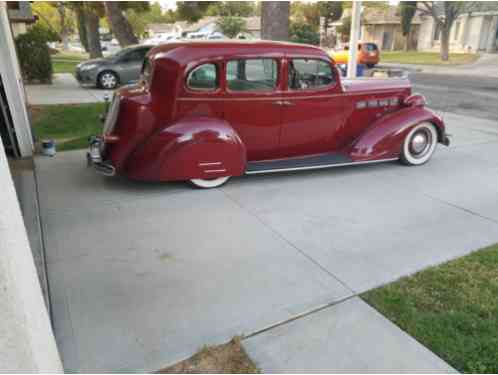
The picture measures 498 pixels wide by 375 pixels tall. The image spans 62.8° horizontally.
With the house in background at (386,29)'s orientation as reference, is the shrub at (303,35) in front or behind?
in front

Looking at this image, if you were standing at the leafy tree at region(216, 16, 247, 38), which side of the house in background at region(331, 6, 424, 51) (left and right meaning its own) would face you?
right

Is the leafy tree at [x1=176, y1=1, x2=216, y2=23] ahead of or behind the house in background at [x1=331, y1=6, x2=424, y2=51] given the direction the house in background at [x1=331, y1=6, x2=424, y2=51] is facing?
ahead

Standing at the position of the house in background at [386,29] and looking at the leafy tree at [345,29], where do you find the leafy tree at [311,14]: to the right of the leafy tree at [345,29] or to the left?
right

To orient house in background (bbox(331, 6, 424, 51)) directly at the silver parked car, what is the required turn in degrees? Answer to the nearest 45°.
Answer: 0° — it already faces it

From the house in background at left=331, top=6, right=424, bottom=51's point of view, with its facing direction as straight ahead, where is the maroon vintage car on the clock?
The maroon vintage car is roughly at 12 o'clock from the house in background.

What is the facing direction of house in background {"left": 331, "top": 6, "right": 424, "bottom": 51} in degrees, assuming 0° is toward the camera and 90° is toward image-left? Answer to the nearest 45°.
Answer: approximately 0°

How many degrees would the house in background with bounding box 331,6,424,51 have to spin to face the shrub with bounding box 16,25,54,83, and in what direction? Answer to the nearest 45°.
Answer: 0° — it already faces it

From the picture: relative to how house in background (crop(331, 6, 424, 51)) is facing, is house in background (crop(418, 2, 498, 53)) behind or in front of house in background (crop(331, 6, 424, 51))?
in front
